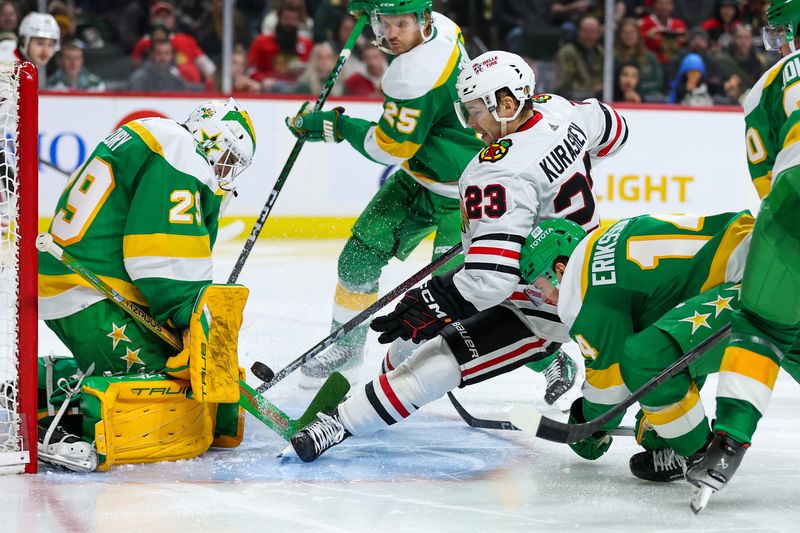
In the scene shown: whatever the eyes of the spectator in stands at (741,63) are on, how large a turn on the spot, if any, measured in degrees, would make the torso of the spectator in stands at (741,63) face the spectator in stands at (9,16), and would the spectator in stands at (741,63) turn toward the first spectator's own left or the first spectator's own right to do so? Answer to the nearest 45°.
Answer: approximately 90° to the first spectator's own right

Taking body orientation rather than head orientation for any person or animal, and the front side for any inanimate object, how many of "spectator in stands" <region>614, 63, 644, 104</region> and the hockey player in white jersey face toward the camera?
1

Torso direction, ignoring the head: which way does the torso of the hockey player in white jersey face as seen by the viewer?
to the viewer's left

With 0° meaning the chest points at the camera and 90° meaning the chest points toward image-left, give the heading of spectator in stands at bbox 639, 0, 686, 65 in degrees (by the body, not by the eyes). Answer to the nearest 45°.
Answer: approximately 0°

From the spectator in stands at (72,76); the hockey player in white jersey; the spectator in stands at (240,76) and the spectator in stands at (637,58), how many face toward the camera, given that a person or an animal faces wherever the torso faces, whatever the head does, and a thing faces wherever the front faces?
3

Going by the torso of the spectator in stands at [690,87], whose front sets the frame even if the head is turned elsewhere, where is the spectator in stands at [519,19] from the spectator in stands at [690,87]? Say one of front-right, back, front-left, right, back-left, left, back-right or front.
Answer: right

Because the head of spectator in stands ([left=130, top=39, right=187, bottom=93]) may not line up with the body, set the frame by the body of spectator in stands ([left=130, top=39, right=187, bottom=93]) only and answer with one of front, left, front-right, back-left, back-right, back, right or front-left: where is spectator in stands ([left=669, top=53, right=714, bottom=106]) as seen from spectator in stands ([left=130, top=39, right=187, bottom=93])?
left

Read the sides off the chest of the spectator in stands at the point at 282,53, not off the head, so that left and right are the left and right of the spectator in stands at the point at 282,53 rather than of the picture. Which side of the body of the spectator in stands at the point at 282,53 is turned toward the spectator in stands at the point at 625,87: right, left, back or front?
left

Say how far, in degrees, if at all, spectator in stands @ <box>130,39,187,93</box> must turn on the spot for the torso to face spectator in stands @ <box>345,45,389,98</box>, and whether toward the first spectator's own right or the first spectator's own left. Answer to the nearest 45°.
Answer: approximately 90° to the first spectator's own left

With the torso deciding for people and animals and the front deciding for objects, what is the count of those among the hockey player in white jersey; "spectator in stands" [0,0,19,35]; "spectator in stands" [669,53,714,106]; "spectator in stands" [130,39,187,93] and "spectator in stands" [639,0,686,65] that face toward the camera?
4

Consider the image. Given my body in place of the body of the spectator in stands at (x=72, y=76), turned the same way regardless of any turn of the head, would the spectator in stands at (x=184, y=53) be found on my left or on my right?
on my left
